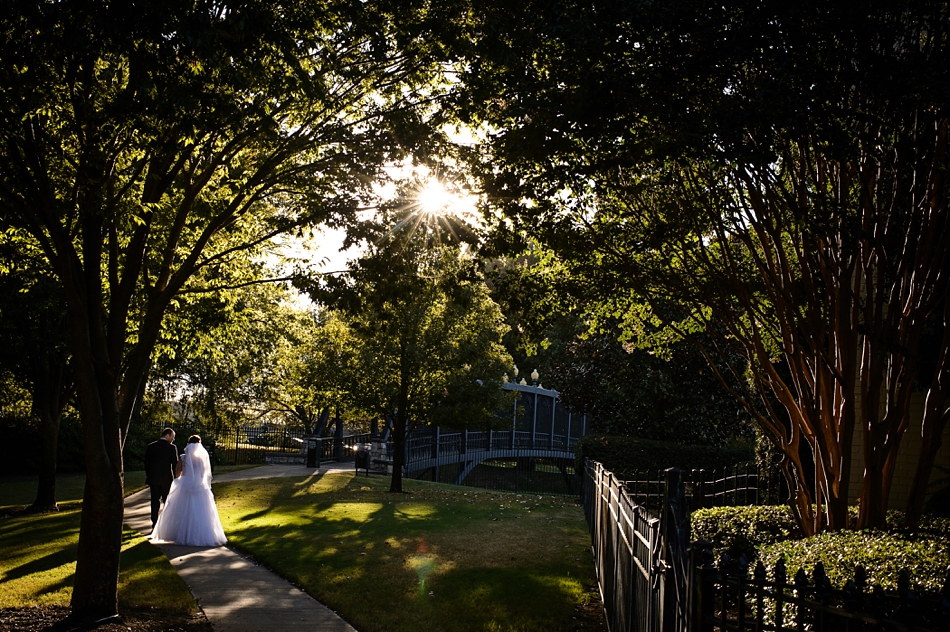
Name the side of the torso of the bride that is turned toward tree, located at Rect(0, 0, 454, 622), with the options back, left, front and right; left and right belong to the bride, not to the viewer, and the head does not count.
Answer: back

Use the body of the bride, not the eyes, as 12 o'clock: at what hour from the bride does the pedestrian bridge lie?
The pedestrian bridge is roughly at 1 o'clock from the bride.

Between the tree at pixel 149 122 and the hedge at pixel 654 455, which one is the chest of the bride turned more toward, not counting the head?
the hedge

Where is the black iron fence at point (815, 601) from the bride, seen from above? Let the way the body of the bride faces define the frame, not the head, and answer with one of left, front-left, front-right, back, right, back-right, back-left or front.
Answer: back

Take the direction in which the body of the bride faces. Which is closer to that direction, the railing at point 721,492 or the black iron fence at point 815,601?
the railing

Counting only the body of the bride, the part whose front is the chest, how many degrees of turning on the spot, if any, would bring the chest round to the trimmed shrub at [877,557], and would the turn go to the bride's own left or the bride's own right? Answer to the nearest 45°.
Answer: approximately 135° to the bride's own right

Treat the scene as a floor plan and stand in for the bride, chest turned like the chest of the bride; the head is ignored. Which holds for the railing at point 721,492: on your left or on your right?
on your right

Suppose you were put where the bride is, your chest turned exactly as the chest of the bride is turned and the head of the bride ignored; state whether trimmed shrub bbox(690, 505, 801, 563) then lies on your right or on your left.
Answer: on your right

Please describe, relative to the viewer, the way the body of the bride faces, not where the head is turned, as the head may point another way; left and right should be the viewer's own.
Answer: facing away from the viewer
